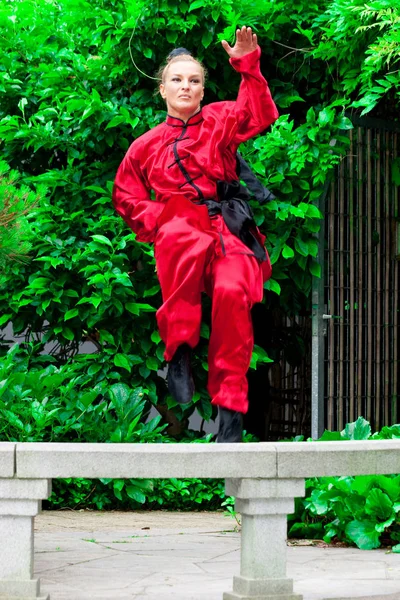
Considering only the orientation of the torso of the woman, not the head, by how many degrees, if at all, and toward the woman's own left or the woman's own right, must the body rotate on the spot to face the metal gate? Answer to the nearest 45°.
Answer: approximately 180°

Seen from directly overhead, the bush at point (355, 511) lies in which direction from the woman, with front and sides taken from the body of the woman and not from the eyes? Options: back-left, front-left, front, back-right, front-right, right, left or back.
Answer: back-left

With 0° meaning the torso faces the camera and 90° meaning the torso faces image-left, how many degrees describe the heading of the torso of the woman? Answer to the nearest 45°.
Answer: approximately 0°

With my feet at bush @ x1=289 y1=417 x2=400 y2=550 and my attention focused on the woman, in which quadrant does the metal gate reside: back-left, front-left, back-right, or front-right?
back-right
